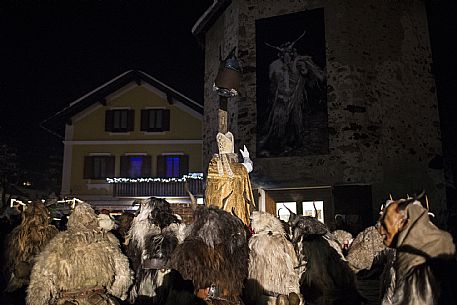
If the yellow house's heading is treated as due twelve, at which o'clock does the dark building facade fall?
The dark building facade is roughly at 11 o'clock from the yellow house.

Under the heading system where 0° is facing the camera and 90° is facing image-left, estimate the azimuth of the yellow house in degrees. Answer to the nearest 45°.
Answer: approximately 0°
